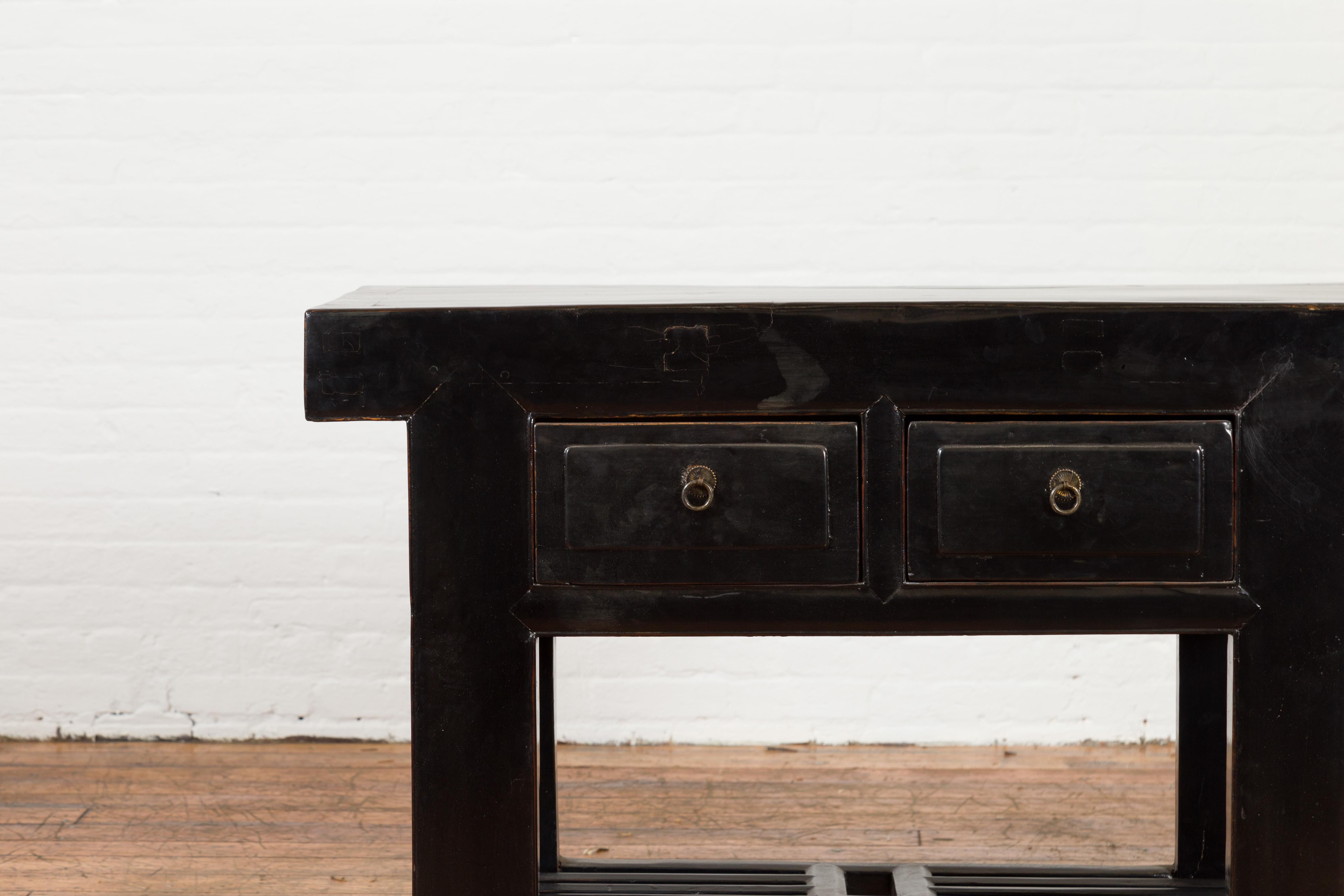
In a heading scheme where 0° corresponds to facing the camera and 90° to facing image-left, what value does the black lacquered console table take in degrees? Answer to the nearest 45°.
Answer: approximately 0°
